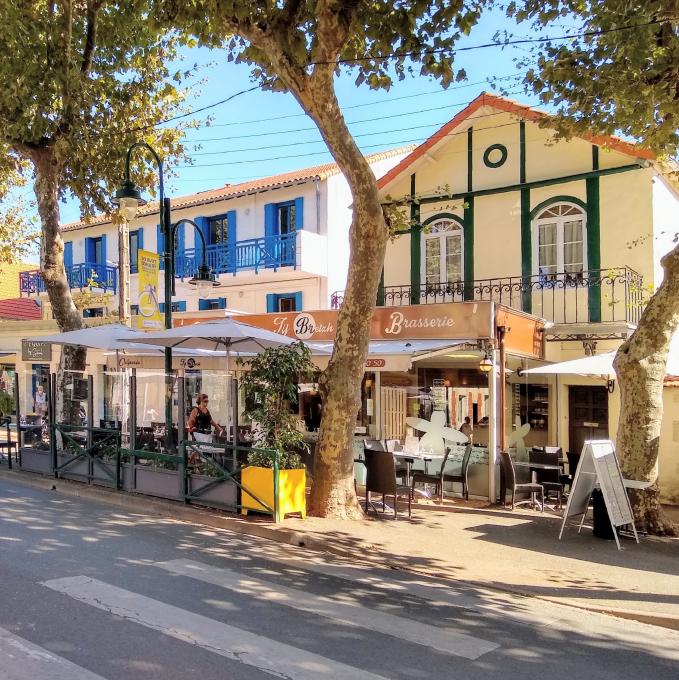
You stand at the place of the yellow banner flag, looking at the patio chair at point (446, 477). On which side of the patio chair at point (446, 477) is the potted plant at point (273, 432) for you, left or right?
right

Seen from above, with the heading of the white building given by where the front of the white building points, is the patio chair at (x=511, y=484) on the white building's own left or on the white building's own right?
on the white building's own left

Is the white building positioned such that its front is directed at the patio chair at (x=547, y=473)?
no

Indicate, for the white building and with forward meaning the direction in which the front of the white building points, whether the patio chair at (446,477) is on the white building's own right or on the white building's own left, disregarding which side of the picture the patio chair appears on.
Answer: on the white building's own left

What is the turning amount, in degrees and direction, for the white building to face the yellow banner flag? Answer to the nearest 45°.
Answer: approximately 45° to its left

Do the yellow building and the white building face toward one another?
no

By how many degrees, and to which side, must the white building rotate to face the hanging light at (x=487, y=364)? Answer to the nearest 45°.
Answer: approximately 45° to its left

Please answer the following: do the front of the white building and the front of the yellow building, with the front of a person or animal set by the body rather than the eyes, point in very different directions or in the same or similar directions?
same or similar directions

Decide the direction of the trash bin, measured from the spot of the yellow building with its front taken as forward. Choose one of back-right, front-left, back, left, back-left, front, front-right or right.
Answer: front-left

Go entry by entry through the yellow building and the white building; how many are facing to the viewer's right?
0

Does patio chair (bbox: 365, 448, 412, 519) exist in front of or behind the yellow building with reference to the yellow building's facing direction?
in front

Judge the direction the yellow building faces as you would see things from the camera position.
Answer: facing the viewer and to the left of the viewer

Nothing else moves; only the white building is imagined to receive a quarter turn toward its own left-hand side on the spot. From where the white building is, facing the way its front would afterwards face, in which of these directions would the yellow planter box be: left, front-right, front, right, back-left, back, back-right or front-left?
front-right
